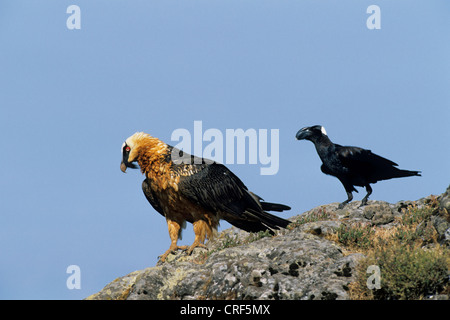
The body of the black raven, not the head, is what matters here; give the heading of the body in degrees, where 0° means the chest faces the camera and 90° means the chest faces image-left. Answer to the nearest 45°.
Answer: approximately 90°
